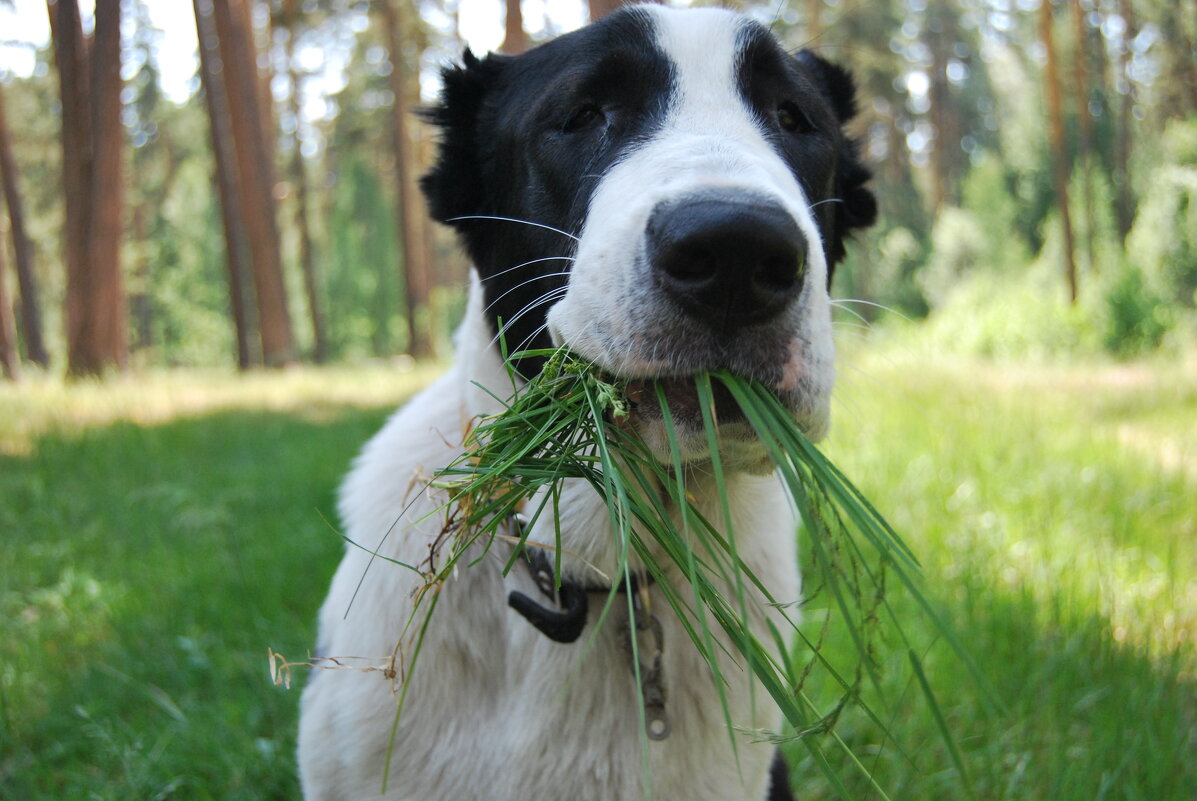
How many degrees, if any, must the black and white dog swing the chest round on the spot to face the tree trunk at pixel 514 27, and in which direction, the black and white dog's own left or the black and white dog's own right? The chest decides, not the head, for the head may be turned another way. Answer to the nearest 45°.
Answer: approximately 180°

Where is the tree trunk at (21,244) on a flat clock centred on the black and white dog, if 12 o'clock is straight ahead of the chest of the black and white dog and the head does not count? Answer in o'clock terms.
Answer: The tree trunk is roughly at 5 o'clock from the black and white dog.

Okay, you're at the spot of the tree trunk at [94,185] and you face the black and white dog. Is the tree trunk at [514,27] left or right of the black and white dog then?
left

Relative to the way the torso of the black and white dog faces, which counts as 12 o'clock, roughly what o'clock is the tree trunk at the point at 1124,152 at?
The tree trunk is roughly at 7 o'clock from the black and white dog.

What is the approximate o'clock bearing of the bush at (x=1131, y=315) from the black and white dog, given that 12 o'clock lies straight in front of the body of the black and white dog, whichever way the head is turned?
The bush is roughly at 7 o'clock from the black and white dog.

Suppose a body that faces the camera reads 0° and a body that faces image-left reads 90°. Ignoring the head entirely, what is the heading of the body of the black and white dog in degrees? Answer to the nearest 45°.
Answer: approximately 0°

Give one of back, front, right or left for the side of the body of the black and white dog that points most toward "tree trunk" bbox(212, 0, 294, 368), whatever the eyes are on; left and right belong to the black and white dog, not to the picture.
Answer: back

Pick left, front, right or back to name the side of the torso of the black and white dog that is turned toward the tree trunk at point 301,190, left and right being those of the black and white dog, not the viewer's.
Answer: back

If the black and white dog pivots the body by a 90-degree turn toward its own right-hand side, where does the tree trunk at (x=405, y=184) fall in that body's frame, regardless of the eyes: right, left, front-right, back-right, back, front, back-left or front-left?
right
